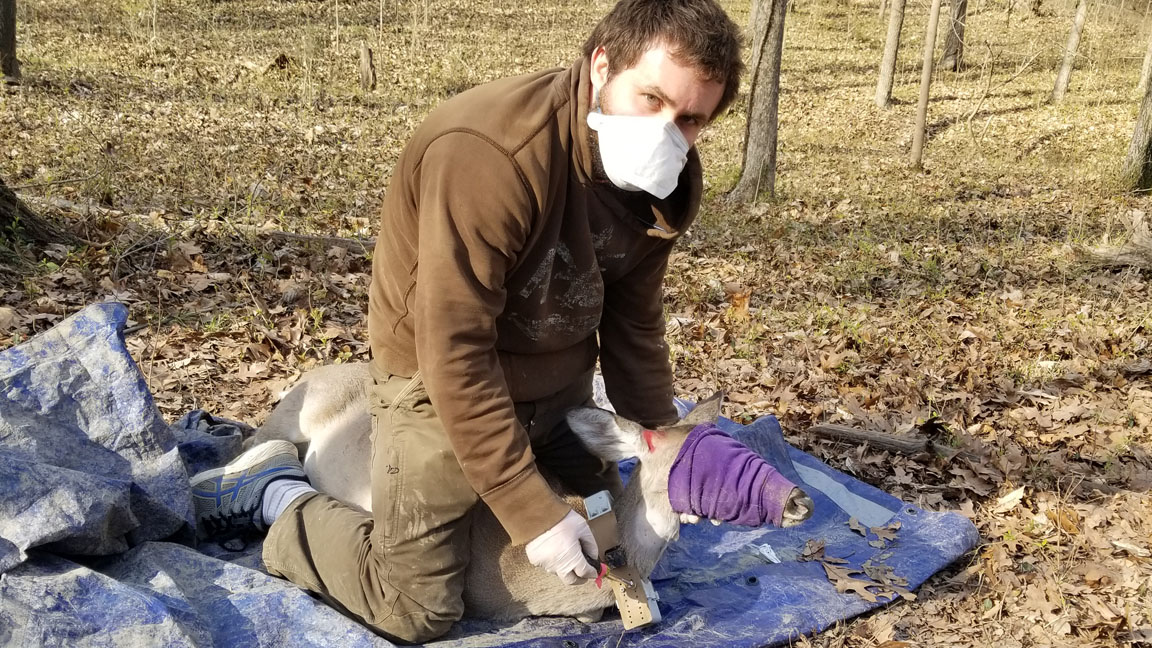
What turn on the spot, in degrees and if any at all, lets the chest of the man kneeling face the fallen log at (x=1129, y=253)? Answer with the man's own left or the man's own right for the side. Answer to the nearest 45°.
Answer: approximately 90° to the man's own left

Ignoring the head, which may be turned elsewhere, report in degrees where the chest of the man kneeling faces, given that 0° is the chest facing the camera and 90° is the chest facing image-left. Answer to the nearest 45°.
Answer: approximately 315°

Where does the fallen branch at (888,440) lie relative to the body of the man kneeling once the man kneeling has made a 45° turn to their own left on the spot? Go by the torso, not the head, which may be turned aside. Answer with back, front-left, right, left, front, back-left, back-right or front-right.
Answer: front-left
